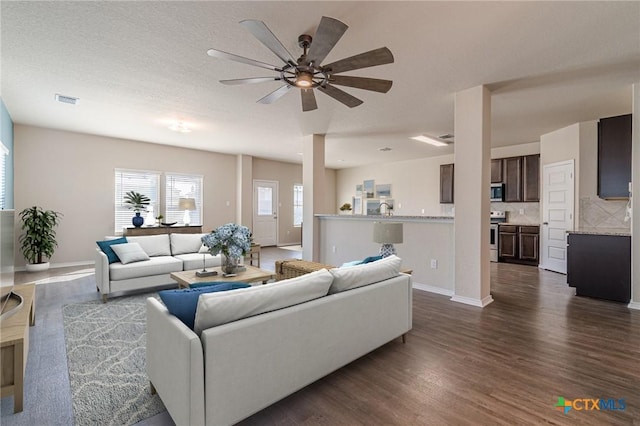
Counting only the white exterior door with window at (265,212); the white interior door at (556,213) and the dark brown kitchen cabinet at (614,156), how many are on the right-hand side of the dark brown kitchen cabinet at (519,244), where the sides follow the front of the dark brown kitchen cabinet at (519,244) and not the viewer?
1

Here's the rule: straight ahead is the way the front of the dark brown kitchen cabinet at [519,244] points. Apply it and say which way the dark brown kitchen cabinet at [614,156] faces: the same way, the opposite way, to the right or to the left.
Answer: to the right

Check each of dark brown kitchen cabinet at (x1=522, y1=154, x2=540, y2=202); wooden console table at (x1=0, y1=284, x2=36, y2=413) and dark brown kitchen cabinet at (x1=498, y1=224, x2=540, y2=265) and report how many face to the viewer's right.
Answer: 1

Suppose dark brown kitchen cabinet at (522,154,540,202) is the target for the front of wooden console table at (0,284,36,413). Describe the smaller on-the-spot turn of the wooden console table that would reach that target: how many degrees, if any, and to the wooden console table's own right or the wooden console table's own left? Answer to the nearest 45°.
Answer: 0° — it already faces it

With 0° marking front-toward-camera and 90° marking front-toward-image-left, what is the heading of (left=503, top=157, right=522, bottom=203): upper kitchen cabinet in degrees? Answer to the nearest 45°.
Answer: approximately 0°

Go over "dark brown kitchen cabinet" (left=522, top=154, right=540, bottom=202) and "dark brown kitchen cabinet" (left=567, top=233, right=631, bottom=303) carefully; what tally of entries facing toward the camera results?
1

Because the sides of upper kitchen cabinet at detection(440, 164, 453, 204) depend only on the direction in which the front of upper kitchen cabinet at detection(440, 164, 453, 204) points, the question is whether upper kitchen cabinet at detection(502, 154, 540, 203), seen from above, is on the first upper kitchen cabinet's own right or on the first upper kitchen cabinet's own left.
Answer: on the first upper kitchen cabinet's own left

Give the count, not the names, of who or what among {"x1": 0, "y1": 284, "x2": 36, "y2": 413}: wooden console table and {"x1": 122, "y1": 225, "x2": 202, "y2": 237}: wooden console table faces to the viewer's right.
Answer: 1

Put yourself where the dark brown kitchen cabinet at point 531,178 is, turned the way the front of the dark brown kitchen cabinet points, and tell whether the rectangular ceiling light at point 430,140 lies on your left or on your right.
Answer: on your right

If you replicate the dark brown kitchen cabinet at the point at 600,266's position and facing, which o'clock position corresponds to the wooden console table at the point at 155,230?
The wooden console table is roughly at 11 o'clock from the dark brown kitchen cabinet.

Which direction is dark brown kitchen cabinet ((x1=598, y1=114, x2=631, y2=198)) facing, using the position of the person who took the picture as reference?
facing to the left of the viewer

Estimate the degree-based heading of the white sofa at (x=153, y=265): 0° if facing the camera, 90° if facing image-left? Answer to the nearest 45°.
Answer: approximately 315°

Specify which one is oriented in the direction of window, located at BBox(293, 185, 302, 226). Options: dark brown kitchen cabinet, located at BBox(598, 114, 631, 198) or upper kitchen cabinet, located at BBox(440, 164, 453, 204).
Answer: the dark brown kitchen cabinet
